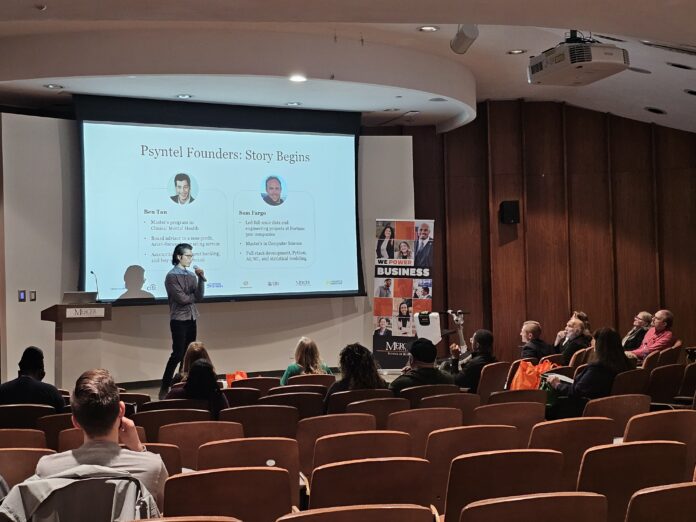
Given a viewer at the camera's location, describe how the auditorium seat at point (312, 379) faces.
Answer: facing away from the viewer

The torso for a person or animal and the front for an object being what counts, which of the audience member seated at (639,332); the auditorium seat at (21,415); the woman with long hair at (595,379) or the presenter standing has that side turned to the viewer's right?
the presenter standing

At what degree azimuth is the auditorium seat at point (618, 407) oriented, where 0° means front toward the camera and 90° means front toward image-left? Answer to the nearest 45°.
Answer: approximately 135°

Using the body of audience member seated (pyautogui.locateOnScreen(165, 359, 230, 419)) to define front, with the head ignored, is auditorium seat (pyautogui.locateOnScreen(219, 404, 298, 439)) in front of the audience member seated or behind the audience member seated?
behind

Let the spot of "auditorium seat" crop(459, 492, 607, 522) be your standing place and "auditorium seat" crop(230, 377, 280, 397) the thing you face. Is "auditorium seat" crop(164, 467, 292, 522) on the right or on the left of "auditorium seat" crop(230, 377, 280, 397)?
left

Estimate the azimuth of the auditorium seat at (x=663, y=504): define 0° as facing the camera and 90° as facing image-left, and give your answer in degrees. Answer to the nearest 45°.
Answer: approximately 135°

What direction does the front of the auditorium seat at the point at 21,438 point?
away from the camera

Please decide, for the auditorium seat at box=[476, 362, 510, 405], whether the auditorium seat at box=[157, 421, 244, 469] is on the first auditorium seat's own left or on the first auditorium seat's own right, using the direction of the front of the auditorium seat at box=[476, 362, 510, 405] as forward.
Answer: on the first auditorium seat's own left

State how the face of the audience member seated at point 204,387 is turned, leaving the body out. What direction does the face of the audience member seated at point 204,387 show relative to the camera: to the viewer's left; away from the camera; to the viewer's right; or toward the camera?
away from the camera

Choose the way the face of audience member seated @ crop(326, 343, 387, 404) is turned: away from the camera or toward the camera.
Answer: away from the camera

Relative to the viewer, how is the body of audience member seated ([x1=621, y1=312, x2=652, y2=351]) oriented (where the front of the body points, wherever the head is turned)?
to the viewer's left

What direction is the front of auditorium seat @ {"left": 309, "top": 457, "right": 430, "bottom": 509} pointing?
away from the camera
